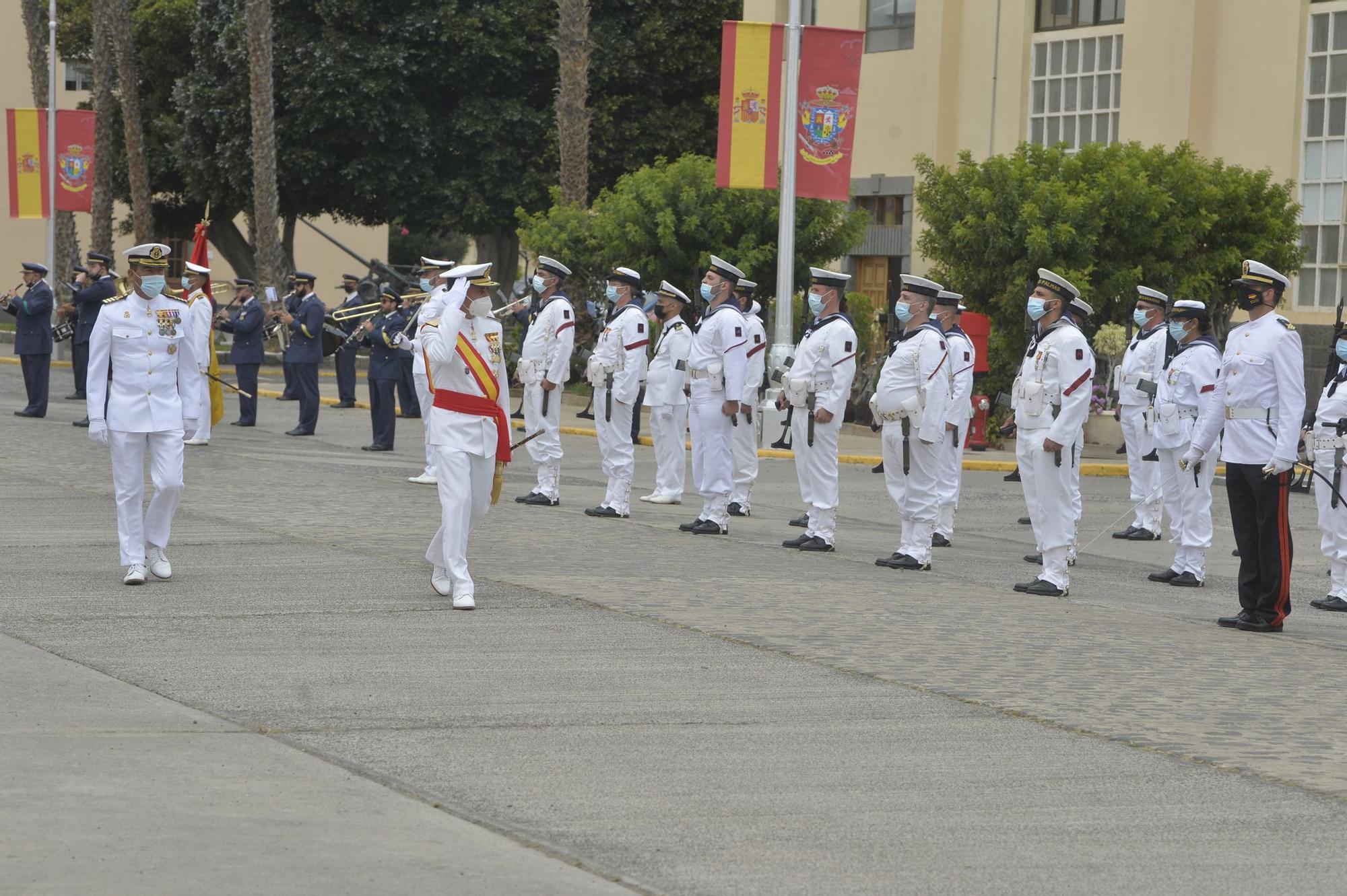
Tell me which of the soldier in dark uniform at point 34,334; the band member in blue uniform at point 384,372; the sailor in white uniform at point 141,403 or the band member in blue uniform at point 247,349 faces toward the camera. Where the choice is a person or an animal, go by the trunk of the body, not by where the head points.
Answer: the sailor in white uniform

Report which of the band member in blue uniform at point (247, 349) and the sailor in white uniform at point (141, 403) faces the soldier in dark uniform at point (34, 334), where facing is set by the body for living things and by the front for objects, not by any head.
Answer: the band member in blue uniform

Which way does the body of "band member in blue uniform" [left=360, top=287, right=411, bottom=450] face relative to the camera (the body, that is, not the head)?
to the viewer's left

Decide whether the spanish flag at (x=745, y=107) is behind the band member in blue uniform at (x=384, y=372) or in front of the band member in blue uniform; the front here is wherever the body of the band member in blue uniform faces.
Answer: behind

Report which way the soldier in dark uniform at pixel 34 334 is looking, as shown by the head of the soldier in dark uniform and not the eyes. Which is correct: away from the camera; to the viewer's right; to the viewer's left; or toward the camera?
to the viewer's left

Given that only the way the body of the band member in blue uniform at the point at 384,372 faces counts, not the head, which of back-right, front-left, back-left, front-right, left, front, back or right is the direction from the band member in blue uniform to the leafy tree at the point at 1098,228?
back

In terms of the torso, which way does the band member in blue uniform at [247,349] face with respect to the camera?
to the viewer's left

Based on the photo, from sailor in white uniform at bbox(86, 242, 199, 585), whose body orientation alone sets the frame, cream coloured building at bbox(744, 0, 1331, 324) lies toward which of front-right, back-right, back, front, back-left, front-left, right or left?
back-left

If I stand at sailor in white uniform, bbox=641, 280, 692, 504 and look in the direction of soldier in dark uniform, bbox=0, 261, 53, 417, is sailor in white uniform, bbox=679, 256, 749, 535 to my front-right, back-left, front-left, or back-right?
back-left

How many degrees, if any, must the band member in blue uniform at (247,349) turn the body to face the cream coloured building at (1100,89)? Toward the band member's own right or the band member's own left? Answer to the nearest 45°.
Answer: approximately 180°

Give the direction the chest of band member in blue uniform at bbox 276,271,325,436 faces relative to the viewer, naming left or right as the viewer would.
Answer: facing to the left of the viewer

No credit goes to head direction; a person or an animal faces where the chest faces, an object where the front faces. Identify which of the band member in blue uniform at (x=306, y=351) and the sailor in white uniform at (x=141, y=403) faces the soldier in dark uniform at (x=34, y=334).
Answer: the band member in blue uniform

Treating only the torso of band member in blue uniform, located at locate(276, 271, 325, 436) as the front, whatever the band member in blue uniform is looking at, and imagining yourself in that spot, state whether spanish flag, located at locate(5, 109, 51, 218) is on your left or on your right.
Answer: on your right
